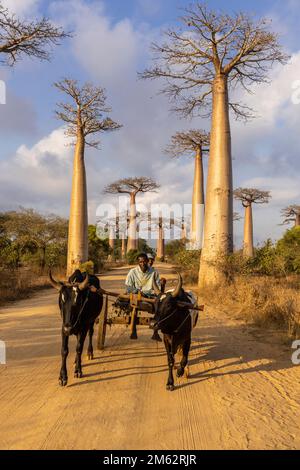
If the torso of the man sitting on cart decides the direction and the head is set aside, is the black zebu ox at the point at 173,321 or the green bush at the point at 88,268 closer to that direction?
the black zebu ox

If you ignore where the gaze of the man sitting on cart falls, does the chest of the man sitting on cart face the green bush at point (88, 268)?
no

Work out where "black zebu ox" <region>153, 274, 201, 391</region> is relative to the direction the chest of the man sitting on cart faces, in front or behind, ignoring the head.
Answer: in front

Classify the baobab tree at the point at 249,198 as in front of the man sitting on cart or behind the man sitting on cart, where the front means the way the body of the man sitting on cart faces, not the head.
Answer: behind

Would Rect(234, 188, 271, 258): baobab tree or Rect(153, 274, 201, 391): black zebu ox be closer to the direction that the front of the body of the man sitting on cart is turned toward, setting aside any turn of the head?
the black zebu ox

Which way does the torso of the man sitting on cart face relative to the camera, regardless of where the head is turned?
toward the camera

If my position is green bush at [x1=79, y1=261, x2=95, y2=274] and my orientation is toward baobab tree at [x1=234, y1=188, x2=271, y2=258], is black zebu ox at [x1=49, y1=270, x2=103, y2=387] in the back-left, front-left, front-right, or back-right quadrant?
back-right
